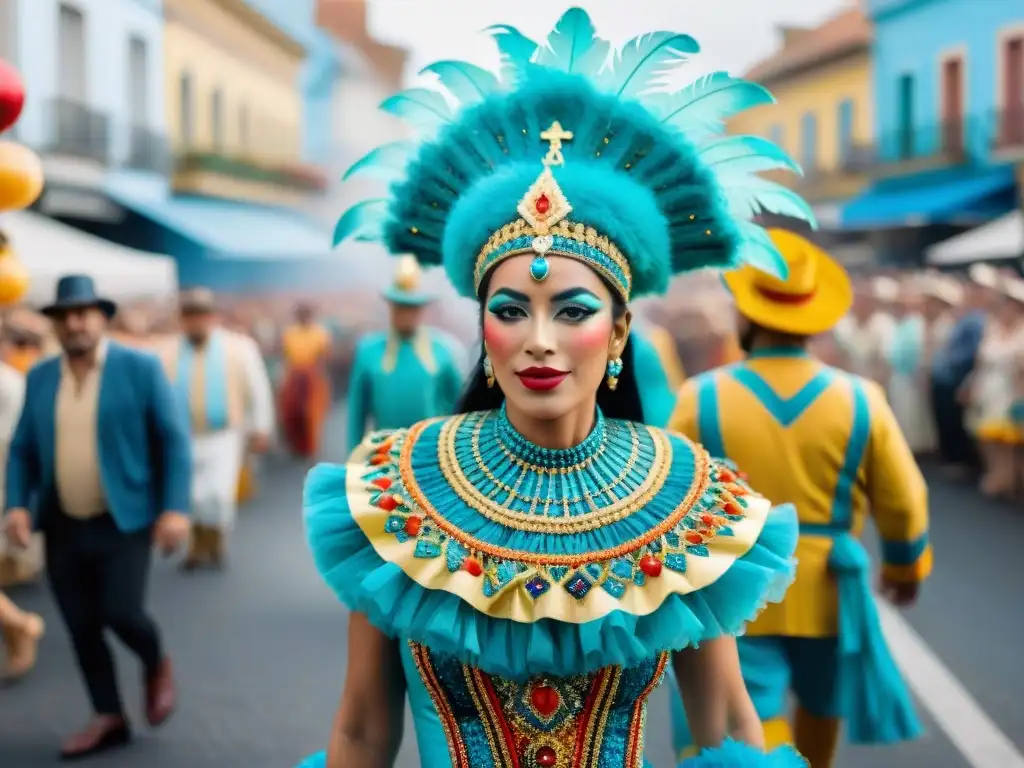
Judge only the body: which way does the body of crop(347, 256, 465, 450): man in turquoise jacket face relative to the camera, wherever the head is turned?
toward the camera

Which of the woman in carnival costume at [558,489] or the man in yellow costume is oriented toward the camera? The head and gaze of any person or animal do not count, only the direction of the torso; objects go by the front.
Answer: the woman in carnival costume

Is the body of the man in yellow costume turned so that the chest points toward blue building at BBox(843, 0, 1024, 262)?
yes

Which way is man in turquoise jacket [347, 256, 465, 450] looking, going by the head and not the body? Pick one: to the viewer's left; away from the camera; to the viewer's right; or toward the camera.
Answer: toward the camera

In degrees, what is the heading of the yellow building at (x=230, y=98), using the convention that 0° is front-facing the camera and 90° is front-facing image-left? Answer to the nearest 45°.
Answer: approximately 315°

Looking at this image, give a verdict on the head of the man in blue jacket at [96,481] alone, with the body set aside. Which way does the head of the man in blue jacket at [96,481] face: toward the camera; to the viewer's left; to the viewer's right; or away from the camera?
toward the camera

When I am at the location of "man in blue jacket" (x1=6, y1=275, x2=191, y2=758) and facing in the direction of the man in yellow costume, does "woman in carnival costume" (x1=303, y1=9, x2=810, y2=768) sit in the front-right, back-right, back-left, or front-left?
front-right

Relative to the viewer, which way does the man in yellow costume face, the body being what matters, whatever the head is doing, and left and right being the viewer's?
facing away from the viewer

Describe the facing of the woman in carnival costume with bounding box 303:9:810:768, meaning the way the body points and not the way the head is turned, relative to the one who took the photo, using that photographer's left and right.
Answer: facing the viewer

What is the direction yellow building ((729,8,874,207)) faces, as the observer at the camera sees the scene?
facing the viewer and to the left of the viewer

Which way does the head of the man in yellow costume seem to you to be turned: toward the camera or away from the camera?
away from the camera

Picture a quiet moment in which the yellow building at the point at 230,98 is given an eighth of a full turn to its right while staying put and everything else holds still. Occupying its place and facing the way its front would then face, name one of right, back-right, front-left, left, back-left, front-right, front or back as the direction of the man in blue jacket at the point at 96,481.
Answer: front

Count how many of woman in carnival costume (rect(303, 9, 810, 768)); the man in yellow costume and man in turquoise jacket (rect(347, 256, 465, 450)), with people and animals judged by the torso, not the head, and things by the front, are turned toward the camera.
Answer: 2

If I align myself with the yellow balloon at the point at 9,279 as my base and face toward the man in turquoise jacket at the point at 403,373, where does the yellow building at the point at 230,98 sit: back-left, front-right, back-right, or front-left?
front-left

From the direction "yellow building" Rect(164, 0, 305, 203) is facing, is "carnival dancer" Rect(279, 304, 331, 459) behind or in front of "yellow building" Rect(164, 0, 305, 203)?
in front
